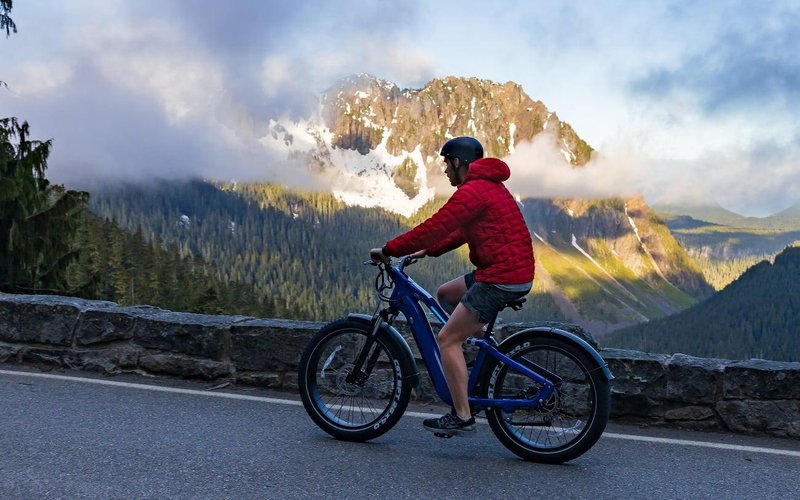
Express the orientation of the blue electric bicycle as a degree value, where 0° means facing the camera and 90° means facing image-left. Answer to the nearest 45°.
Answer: approximately 90°

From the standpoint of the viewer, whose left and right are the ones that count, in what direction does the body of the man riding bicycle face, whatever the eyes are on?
facing to the left of the viewer
